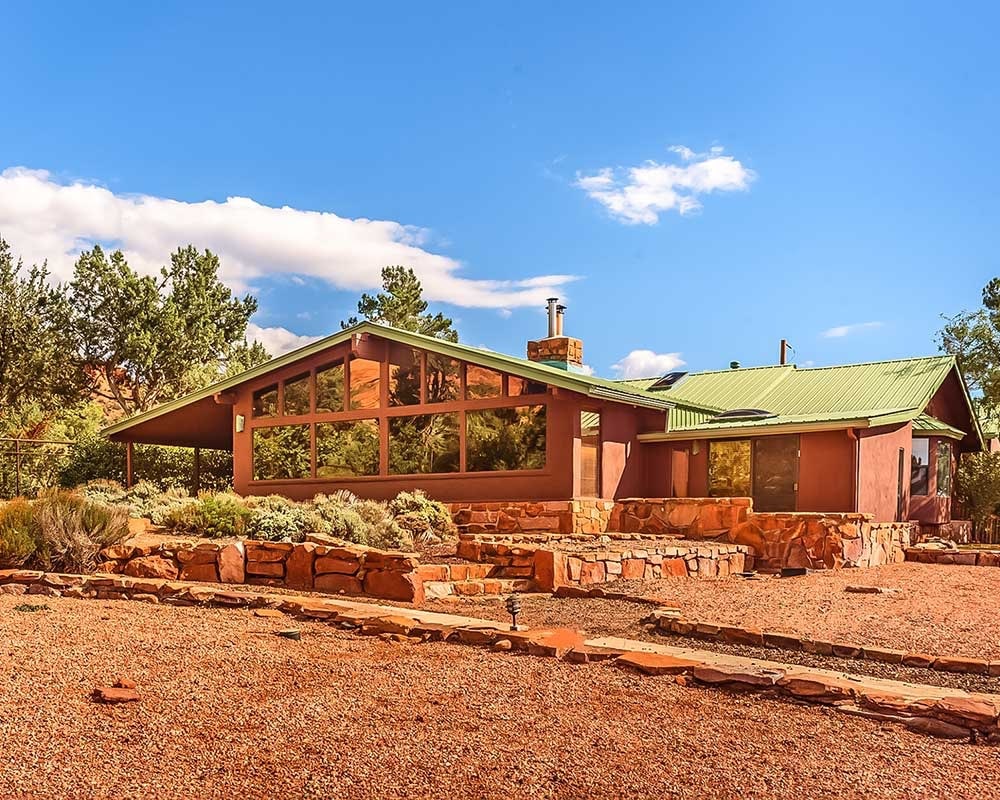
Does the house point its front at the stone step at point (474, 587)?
yes

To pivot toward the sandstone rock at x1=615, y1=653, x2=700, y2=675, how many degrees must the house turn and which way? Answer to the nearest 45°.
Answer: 0° — it already faces it

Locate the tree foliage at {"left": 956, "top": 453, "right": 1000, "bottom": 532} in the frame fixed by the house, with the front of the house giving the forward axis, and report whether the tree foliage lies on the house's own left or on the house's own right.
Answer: on the house's own left

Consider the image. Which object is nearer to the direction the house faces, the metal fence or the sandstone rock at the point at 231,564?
the sandstone rock

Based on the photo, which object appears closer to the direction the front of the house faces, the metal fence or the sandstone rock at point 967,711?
the sandstone rock

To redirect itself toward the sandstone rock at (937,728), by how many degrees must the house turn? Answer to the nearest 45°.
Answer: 0° — it already faces it

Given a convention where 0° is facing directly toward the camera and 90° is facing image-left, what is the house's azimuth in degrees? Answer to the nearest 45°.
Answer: approximately 0°

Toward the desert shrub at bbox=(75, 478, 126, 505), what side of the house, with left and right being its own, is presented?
right

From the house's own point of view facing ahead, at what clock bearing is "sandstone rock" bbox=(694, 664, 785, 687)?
The sandstone rock is roughly at 12 o'clock from the house.
